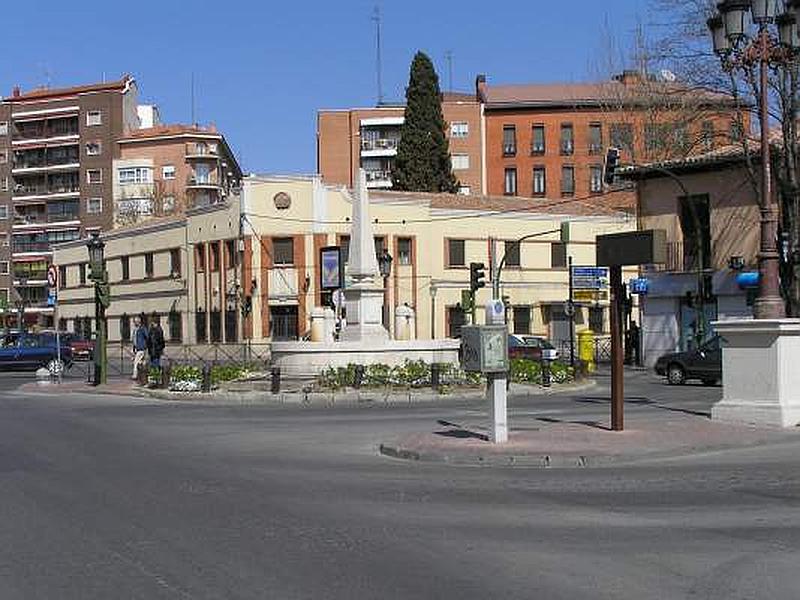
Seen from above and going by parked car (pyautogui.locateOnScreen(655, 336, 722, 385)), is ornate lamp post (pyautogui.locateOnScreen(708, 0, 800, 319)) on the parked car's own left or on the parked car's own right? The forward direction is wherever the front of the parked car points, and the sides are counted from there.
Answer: on the parked car's own left

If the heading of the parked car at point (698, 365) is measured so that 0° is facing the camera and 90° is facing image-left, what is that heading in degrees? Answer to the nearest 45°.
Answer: approximately 90°

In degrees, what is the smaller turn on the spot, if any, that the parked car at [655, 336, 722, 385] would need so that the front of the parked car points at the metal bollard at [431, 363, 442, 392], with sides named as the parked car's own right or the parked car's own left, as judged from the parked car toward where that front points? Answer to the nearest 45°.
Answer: approximately 45° to the parked car's own left

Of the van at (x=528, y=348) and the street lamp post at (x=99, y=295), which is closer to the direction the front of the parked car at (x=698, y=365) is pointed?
the street lamp post

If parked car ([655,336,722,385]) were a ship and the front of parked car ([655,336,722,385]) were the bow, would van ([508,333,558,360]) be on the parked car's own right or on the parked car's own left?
on the parked car's own right

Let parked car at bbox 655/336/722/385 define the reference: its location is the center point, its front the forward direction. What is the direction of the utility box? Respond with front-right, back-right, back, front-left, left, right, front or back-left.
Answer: left

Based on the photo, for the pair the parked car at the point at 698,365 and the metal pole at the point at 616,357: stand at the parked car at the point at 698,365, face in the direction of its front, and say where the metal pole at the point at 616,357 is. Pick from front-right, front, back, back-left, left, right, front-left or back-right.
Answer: left

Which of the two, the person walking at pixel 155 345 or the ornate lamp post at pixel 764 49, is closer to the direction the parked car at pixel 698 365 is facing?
the person walking

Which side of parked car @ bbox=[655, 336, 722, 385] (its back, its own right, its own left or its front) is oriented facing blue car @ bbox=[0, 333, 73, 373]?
front

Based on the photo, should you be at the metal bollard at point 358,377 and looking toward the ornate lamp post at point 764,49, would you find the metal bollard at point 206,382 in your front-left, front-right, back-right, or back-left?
back-right

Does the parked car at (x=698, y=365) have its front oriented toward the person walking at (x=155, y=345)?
yes

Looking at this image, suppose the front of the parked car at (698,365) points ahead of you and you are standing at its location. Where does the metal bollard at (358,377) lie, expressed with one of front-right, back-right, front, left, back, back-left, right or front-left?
front-left

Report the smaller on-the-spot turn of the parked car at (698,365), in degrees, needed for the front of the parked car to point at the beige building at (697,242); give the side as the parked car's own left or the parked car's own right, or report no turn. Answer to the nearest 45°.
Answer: approximately 90° to the parked car's own right

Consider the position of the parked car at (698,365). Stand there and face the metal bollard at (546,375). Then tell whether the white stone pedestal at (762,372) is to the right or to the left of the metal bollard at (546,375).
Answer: left

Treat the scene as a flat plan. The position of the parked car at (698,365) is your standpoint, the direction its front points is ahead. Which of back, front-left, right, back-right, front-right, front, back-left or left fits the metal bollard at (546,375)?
front-left

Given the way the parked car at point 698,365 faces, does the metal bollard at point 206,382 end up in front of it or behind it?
in front
